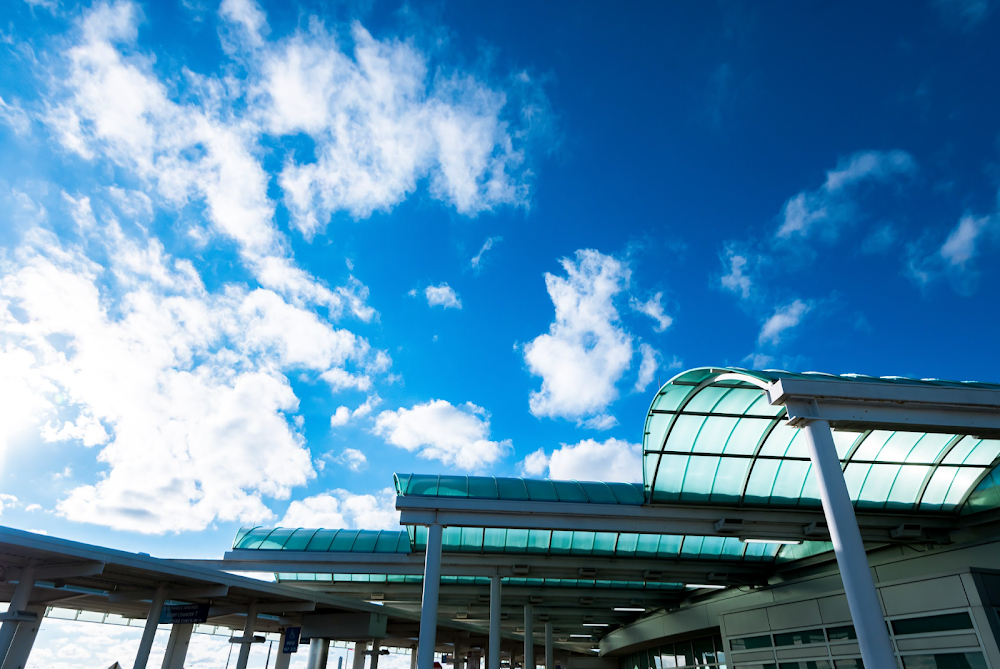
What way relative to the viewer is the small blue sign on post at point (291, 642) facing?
toward the camera

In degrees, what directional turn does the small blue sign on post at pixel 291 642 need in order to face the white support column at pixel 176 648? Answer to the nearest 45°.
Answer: approximately 90° to its right
